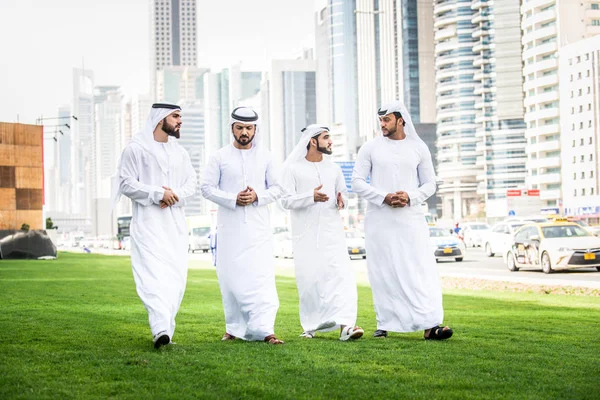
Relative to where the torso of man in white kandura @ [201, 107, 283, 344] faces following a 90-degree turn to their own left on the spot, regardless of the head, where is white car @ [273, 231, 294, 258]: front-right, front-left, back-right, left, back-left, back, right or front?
left

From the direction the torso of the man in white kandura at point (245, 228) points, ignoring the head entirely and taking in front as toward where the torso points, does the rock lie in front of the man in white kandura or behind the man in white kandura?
behind

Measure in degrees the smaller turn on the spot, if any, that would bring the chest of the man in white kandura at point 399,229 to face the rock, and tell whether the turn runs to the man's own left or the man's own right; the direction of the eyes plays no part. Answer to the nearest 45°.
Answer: approximately 135° to the man's own right

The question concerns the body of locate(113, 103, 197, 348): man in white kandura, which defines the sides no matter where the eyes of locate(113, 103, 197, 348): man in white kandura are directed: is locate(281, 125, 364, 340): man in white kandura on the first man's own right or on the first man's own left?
on the first man's own left

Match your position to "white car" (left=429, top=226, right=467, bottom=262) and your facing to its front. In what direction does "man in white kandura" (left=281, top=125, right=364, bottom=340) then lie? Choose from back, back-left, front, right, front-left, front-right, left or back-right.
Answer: front-right

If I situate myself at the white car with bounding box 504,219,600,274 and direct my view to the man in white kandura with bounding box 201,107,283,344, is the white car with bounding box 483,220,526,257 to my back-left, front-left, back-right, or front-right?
back-right

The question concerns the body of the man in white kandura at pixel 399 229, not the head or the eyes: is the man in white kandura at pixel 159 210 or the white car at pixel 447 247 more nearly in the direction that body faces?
the man in white kandura

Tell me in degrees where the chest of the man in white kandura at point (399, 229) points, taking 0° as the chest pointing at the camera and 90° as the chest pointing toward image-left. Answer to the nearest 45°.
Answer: approximately 0°

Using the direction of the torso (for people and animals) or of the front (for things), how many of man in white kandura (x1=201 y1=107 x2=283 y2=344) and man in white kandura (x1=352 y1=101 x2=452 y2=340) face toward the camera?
2

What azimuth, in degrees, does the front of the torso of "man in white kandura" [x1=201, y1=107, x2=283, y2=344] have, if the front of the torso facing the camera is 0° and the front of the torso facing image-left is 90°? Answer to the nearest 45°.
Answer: approximately 0°
